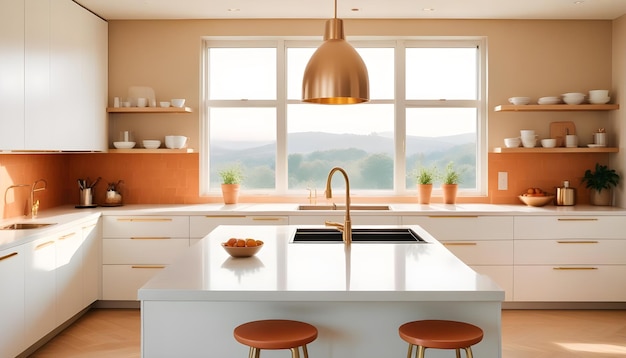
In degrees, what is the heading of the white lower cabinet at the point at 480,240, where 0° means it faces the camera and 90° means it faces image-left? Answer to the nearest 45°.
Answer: approximately 0°

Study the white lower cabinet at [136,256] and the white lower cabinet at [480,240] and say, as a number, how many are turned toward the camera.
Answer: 2

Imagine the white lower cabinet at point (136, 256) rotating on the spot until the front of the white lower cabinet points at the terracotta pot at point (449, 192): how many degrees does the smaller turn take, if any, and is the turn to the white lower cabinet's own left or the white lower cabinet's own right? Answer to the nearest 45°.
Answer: approximately 90° to the white lower cabinet's own left

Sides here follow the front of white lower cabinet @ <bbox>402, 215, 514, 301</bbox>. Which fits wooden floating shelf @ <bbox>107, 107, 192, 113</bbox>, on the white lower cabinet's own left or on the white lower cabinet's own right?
on the white lower cabinet's own right

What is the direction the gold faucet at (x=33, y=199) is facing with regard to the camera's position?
facing to the right of the viewer

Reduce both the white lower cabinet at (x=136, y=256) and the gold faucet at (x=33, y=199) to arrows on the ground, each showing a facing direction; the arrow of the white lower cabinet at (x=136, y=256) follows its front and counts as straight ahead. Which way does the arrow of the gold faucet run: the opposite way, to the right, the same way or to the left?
to the left

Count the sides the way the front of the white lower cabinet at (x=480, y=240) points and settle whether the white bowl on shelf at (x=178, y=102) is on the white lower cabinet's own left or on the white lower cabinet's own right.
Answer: on the white lower cabinet's own right

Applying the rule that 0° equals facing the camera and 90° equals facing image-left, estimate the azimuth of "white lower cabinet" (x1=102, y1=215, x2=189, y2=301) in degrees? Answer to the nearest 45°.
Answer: approximately 0°

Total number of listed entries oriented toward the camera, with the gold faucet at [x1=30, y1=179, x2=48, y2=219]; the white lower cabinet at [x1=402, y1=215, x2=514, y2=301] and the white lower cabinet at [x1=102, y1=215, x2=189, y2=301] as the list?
2
